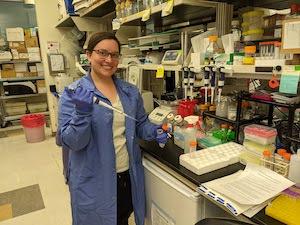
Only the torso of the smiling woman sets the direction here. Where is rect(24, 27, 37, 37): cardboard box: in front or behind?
behind

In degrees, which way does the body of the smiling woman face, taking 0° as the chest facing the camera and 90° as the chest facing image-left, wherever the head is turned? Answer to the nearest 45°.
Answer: approximately 315°

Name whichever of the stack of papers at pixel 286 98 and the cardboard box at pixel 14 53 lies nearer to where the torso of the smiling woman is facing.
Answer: the stack of papers

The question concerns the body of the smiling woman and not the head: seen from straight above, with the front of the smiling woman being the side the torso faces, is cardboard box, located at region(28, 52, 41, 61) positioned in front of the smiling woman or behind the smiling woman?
behind

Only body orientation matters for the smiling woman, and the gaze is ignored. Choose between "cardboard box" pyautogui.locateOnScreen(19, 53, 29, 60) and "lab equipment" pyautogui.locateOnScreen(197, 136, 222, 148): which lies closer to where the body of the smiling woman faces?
the lab equipment

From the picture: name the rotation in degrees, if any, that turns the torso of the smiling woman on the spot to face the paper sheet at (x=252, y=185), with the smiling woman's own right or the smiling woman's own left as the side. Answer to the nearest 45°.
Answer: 0° — they already face it

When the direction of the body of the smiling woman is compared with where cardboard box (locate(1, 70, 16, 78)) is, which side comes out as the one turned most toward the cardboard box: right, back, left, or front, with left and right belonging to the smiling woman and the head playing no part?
back

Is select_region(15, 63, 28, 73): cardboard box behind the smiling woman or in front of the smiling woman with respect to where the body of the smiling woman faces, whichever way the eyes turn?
behind

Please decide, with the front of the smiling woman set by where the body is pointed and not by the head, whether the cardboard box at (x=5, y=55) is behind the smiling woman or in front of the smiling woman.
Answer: behind

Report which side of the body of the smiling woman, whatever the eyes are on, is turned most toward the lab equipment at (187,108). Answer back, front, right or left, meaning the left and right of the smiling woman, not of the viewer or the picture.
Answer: left
